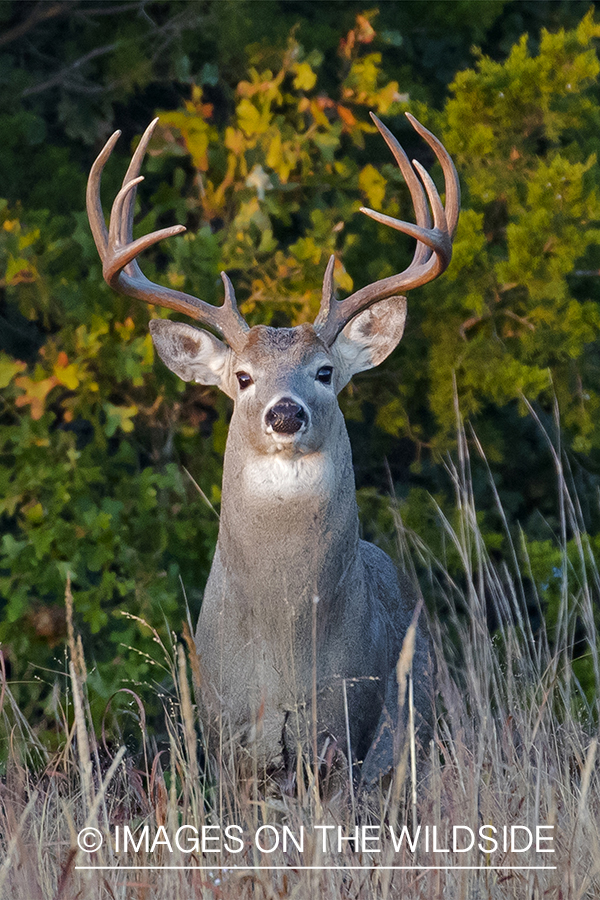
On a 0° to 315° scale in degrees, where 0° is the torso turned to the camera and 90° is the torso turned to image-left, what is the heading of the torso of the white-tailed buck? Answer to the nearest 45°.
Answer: approximately 0°
